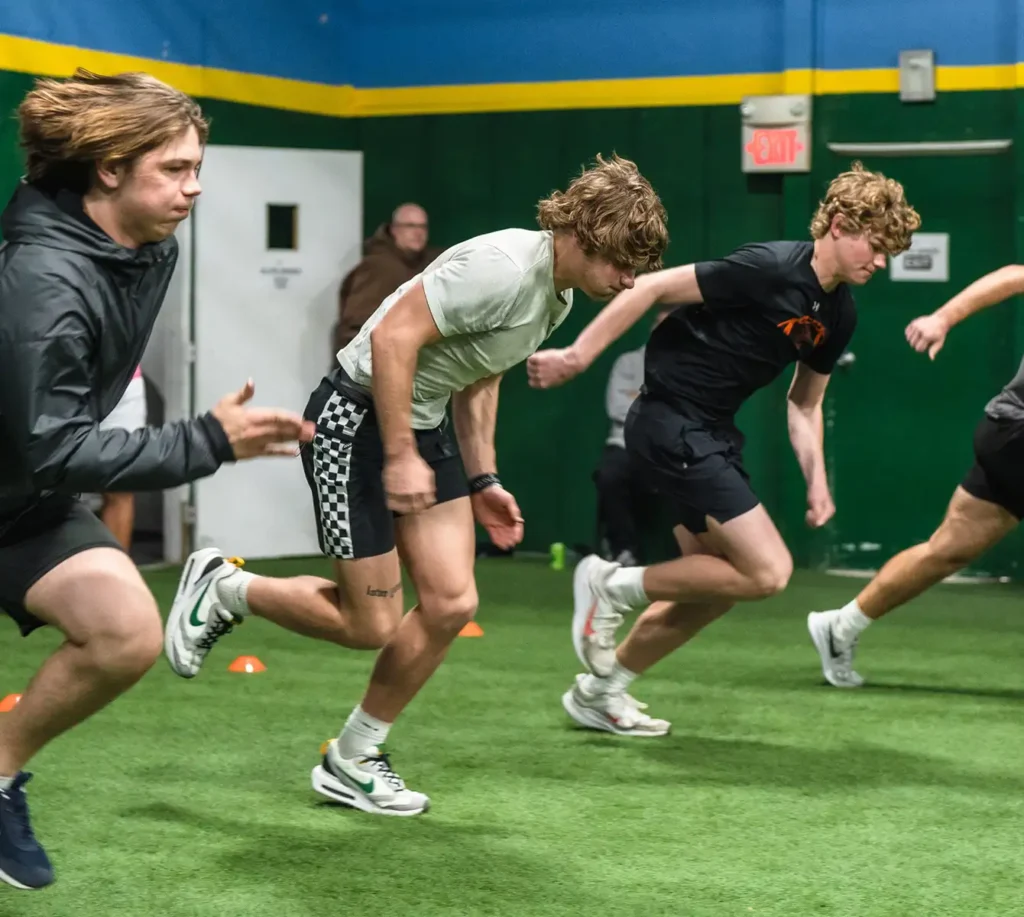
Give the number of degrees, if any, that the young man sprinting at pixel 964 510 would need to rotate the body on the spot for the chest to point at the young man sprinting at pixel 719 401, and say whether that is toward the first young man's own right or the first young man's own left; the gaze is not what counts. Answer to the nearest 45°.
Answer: approximately 135° to the first young man's own right

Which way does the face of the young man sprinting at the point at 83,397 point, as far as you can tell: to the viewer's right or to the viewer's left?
to the viewer's right

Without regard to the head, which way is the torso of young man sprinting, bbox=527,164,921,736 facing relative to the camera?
to the viewer's right

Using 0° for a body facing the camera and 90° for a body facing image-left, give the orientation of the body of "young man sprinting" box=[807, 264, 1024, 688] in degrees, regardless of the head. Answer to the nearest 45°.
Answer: approximately 270°

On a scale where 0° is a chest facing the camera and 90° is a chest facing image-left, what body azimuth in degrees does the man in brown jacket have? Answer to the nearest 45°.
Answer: approximately 315°

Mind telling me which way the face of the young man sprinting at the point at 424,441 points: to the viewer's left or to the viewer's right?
to the viewer's right

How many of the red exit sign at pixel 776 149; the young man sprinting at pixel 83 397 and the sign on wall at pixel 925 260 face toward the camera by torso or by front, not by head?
2

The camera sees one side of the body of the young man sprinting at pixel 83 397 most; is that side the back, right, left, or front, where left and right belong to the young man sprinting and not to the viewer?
right

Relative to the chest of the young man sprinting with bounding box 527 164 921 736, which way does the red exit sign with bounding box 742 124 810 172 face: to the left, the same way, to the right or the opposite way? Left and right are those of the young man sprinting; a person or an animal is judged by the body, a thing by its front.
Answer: to the right

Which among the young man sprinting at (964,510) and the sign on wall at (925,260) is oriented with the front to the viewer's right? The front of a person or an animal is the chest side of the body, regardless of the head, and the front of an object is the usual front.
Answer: the young man sprinting

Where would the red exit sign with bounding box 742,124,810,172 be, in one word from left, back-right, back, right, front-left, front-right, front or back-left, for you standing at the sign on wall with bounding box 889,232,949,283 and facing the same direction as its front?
right

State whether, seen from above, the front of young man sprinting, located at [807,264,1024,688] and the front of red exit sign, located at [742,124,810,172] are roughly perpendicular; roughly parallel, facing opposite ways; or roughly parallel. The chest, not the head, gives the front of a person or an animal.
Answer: roughly perpendicular

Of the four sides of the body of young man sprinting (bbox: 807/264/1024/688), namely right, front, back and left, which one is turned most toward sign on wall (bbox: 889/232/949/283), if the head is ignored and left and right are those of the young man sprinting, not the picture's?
left

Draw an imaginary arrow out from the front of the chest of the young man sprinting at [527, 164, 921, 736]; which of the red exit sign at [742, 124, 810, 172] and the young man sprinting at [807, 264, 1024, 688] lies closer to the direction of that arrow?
the young man sprinting
